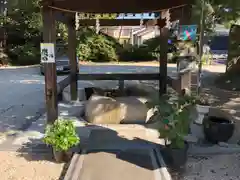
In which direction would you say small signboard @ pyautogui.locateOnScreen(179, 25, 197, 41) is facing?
toward the camera

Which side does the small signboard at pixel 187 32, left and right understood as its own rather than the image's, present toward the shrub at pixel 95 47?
back

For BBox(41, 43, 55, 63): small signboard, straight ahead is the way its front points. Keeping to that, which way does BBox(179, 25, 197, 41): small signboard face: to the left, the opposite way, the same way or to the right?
the same way

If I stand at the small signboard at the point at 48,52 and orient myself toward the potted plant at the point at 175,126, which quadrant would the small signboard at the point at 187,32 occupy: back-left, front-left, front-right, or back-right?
front-left

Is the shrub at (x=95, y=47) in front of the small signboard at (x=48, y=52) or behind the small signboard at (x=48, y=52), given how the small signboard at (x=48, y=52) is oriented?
behind

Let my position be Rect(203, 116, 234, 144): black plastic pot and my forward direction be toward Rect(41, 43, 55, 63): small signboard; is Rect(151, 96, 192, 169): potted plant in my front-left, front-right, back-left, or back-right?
front-left

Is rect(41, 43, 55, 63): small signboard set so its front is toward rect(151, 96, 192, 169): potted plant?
no

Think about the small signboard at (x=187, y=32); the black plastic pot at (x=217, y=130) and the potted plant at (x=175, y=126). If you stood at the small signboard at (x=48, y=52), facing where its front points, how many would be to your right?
0

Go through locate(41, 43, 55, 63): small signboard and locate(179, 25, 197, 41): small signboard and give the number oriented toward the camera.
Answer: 2

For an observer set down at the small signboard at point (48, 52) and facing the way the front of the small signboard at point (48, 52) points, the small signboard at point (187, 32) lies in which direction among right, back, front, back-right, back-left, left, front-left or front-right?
left

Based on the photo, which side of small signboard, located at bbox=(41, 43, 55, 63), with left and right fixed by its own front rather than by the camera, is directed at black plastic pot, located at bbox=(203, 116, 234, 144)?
left

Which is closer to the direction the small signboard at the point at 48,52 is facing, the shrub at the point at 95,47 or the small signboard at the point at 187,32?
the small signboard

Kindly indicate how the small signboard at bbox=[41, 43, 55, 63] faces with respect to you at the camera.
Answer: facing the viewer
